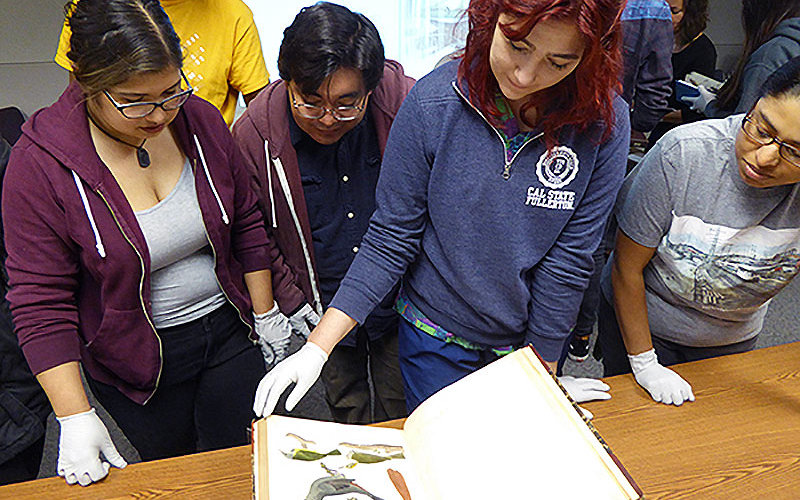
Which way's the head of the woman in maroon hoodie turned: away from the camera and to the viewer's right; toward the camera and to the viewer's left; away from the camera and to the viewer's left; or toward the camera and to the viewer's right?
toward the camera and to the viewer's right

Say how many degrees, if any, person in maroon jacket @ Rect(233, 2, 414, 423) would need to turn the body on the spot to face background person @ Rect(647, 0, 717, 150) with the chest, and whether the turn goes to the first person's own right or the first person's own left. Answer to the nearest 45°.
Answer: approximately 135° to the first person's own left

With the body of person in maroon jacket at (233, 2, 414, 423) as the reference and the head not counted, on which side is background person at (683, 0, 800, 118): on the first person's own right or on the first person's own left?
on the first person's own left

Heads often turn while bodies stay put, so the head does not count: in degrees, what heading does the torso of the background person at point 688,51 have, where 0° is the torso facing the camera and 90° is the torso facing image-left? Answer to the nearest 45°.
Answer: approximately 45°
